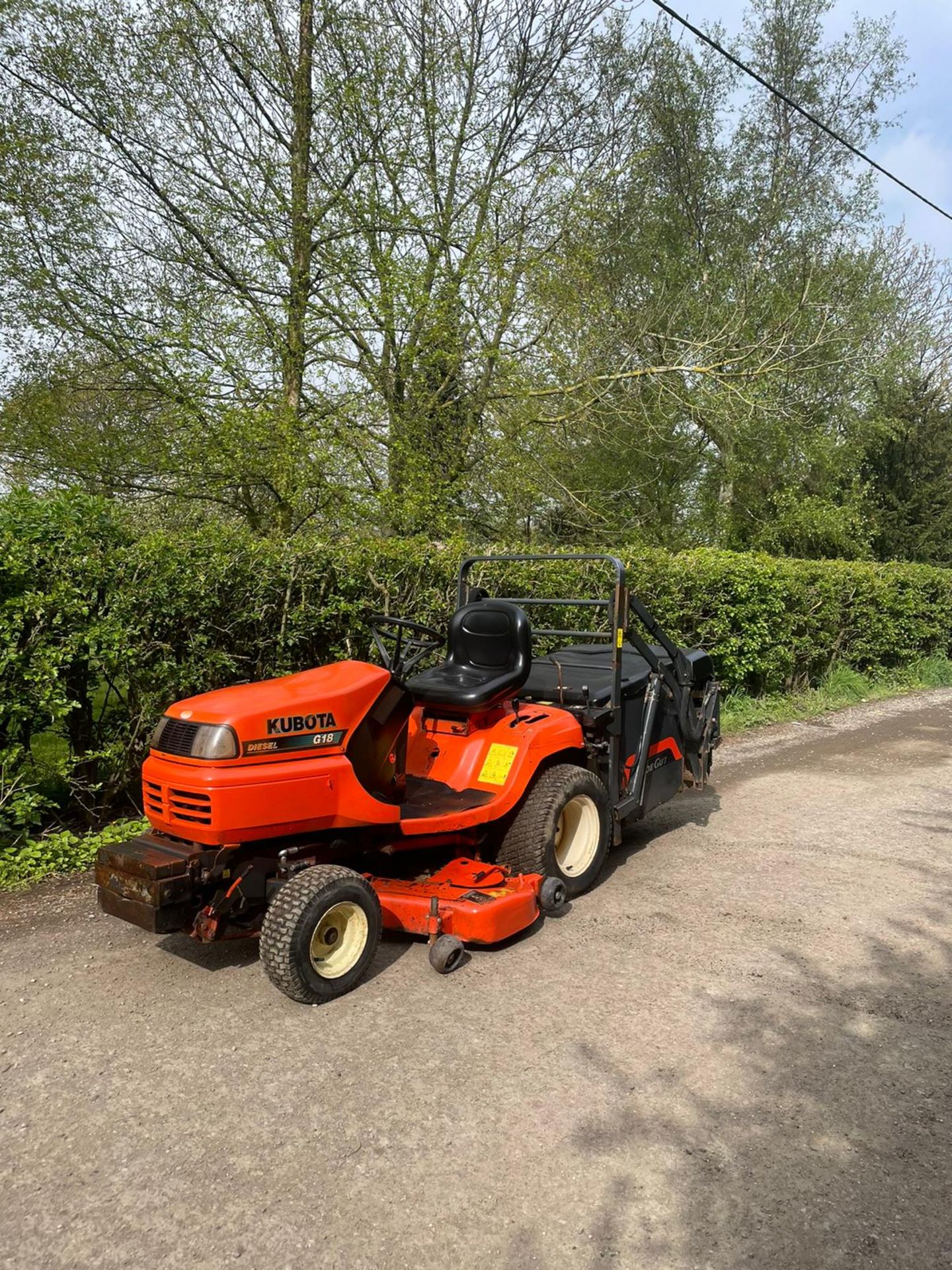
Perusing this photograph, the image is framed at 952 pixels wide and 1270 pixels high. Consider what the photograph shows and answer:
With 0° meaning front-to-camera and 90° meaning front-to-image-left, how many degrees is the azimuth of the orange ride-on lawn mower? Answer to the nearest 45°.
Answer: approximately 45°
